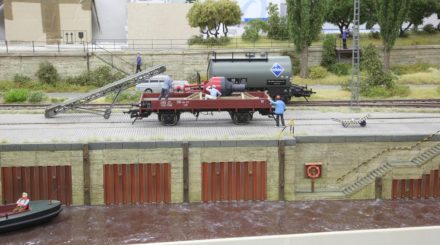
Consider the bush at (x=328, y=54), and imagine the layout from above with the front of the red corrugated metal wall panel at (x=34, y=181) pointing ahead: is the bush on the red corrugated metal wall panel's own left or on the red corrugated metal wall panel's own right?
on the red corrugated metal wall panel's own left

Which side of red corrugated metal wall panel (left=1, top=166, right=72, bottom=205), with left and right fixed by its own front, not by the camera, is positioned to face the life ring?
left

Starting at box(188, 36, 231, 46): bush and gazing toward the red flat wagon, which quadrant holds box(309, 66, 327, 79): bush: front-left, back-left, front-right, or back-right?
front-left

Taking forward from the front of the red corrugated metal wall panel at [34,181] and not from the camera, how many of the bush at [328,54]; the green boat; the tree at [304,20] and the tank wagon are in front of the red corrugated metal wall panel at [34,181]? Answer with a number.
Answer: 1

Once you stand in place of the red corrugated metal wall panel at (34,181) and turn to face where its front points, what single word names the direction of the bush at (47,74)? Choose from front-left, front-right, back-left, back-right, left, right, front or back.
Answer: back

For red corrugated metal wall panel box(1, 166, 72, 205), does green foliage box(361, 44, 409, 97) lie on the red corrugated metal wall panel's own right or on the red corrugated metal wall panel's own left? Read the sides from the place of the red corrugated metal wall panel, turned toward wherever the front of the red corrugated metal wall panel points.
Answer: on the red corrugated metal wall panel's own left

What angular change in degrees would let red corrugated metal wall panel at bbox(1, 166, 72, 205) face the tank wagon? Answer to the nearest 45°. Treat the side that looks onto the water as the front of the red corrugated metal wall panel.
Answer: approximately 135° to its left

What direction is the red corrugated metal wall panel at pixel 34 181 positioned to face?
toward the camera

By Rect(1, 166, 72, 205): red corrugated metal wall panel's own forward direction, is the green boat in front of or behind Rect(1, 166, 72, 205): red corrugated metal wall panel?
in front

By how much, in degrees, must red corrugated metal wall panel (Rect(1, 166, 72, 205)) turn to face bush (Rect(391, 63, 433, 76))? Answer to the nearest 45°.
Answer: approximately 135° to its left

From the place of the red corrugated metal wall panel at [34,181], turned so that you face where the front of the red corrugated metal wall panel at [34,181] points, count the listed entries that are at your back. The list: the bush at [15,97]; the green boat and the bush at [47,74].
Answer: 2

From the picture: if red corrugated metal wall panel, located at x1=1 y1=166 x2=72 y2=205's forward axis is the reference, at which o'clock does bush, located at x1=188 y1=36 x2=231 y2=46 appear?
The bush is roughly at 7 o'clock from the red corrugated metal wall panel.
